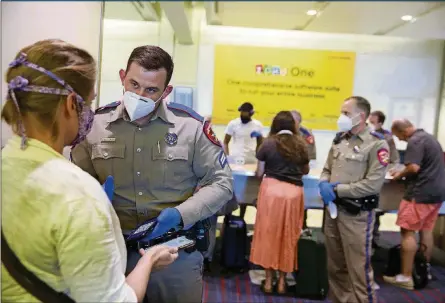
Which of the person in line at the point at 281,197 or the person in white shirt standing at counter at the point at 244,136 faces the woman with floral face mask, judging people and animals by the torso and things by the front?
the person in white shirt standing at counter at the point at 244,136

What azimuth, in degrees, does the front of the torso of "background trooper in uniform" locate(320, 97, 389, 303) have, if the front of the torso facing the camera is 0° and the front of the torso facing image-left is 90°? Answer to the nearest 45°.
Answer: approximately 45°

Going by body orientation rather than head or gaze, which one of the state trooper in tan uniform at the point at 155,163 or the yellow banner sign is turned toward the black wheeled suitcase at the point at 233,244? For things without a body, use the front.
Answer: the yellow banner sign

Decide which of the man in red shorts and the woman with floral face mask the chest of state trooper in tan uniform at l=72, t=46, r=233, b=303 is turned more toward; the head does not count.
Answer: the woman with floral face mask

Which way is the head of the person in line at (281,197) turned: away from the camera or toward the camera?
away from the camera

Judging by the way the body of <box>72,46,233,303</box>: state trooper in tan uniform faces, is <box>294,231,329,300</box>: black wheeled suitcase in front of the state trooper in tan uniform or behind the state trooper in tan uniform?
behind

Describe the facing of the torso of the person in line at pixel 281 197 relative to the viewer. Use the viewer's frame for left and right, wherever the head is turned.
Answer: facing away from the viewer
